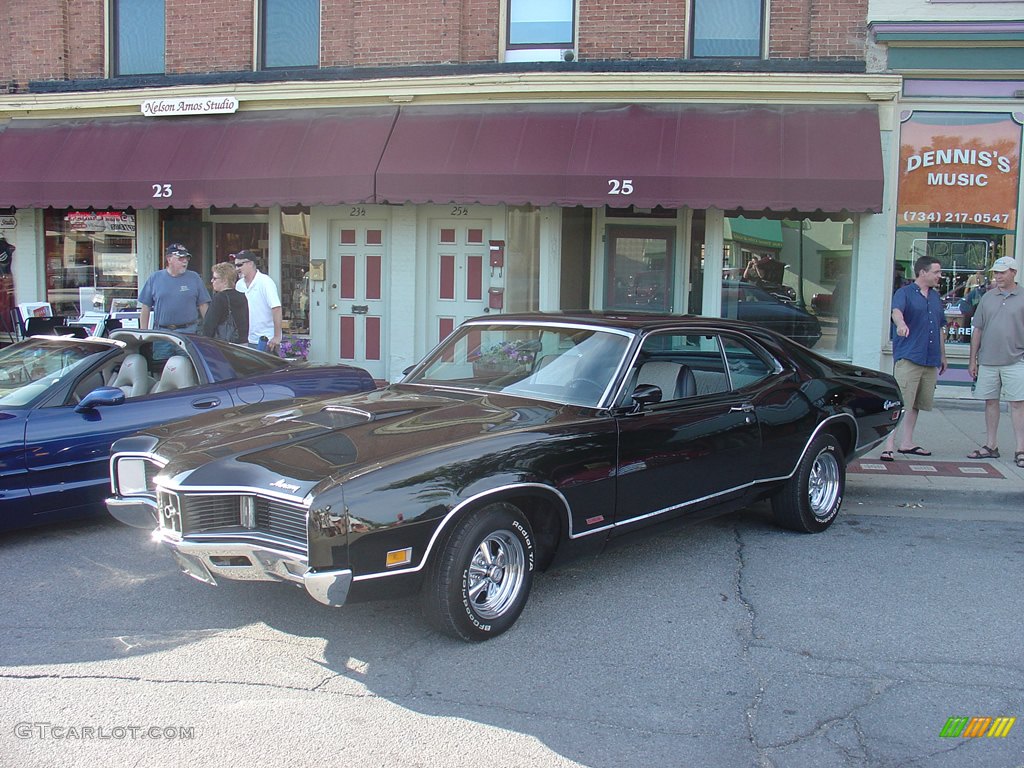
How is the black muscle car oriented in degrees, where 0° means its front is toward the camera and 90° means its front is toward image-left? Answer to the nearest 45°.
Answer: approximately 45°

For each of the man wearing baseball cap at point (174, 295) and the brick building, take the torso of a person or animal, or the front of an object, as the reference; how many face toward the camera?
2

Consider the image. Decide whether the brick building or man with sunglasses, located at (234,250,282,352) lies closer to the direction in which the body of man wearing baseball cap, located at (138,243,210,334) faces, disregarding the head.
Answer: the man with sunglasses

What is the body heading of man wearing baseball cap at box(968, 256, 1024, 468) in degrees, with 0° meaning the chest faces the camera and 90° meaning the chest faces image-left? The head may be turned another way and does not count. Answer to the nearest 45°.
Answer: approximately 45°

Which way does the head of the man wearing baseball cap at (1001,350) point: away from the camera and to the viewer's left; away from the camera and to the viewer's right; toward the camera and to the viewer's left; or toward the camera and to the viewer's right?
toward the camera and to the viewer's left

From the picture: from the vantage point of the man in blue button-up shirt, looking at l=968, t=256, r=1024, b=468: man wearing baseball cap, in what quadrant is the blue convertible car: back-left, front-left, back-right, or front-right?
back-right

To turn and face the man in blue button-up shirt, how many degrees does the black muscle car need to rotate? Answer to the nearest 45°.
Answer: approximately 180°

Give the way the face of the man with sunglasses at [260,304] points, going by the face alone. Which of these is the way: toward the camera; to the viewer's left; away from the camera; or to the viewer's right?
to the viewer's left

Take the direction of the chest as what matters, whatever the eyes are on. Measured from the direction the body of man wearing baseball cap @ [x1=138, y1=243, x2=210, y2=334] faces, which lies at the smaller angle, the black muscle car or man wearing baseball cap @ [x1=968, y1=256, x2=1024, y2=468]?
the black muscle car

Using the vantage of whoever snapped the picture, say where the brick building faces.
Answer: facing the viewer
